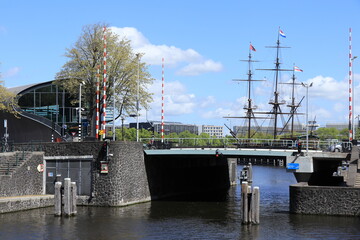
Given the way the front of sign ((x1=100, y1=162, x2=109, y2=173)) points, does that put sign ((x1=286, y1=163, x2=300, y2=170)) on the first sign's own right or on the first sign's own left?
on the first sign's own left

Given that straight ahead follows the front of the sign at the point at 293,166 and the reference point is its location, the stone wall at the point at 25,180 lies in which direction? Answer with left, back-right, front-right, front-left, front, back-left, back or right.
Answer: right

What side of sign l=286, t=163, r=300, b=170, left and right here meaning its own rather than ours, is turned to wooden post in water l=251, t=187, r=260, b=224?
front

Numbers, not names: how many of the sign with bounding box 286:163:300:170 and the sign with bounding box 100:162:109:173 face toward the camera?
2

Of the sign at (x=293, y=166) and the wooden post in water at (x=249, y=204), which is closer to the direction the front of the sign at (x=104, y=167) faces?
the wooden post in water

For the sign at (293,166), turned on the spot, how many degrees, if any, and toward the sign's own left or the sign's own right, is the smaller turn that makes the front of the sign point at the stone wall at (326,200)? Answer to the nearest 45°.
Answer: approximately 45° to the sign's own left

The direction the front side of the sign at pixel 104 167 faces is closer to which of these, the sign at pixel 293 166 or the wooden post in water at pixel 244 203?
the wooden post in water

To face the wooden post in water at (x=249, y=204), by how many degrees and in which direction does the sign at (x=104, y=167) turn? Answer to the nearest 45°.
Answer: approximately 45° to its left

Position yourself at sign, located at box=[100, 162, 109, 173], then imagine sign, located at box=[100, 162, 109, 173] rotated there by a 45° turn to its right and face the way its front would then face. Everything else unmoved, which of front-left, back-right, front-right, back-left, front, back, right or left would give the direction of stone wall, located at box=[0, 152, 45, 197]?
front-right

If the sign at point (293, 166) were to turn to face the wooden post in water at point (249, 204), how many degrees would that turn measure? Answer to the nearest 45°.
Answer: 0° — it already faces it

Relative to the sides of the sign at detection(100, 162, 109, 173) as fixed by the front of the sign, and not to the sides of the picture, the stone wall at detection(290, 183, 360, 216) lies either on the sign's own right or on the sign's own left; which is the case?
on the sign's own left

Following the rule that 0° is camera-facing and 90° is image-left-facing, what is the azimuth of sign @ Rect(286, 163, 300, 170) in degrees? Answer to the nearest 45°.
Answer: approximately 0°
